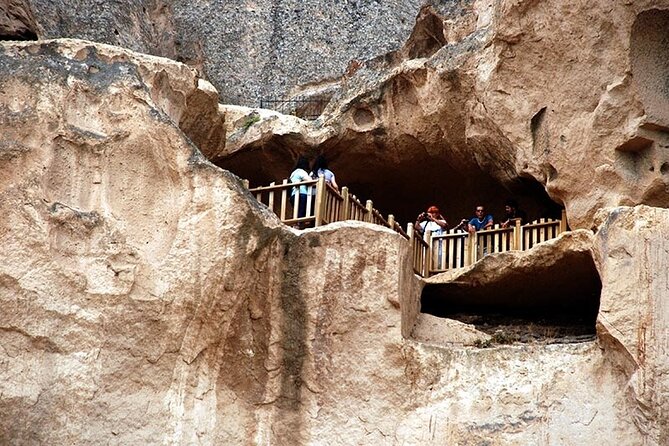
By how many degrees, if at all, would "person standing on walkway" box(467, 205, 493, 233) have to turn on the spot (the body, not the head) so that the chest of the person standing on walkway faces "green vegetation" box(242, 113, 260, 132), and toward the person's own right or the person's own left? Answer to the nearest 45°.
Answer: approximately 90° to the person's own right

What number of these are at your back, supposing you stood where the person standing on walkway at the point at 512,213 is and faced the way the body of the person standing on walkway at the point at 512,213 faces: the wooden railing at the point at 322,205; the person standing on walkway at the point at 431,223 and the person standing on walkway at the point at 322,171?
0

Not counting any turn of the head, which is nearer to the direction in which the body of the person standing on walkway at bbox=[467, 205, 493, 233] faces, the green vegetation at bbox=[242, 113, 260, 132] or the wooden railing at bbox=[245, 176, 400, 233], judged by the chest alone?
the wooden railing

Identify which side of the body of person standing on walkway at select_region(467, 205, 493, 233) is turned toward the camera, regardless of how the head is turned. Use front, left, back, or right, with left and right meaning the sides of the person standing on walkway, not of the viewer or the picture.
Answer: front

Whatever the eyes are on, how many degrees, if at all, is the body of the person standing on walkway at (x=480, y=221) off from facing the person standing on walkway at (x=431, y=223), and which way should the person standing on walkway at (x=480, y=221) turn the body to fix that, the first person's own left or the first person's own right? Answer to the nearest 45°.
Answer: approximately 90° to the first person's own right

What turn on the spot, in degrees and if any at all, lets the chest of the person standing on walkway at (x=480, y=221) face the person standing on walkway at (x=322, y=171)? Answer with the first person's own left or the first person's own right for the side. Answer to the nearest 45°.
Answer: approximately 45° to the first person's own right

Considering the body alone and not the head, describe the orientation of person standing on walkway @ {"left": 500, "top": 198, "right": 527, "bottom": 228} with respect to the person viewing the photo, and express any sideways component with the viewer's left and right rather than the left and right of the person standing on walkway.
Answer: facing the viewer and to the left of the viewer

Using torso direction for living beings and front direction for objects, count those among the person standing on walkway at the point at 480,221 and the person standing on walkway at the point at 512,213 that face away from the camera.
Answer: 0

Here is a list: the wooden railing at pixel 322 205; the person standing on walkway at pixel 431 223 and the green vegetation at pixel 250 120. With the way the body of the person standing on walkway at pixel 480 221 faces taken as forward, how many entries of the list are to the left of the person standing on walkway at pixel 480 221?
0

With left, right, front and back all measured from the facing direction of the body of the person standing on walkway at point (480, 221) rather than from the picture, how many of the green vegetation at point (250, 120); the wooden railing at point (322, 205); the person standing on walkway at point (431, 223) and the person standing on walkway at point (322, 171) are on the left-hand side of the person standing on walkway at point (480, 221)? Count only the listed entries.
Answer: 0

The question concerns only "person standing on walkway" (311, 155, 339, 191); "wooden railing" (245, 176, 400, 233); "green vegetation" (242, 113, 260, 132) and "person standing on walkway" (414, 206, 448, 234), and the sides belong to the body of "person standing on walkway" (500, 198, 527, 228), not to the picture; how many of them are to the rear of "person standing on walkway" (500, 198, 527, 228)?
0
